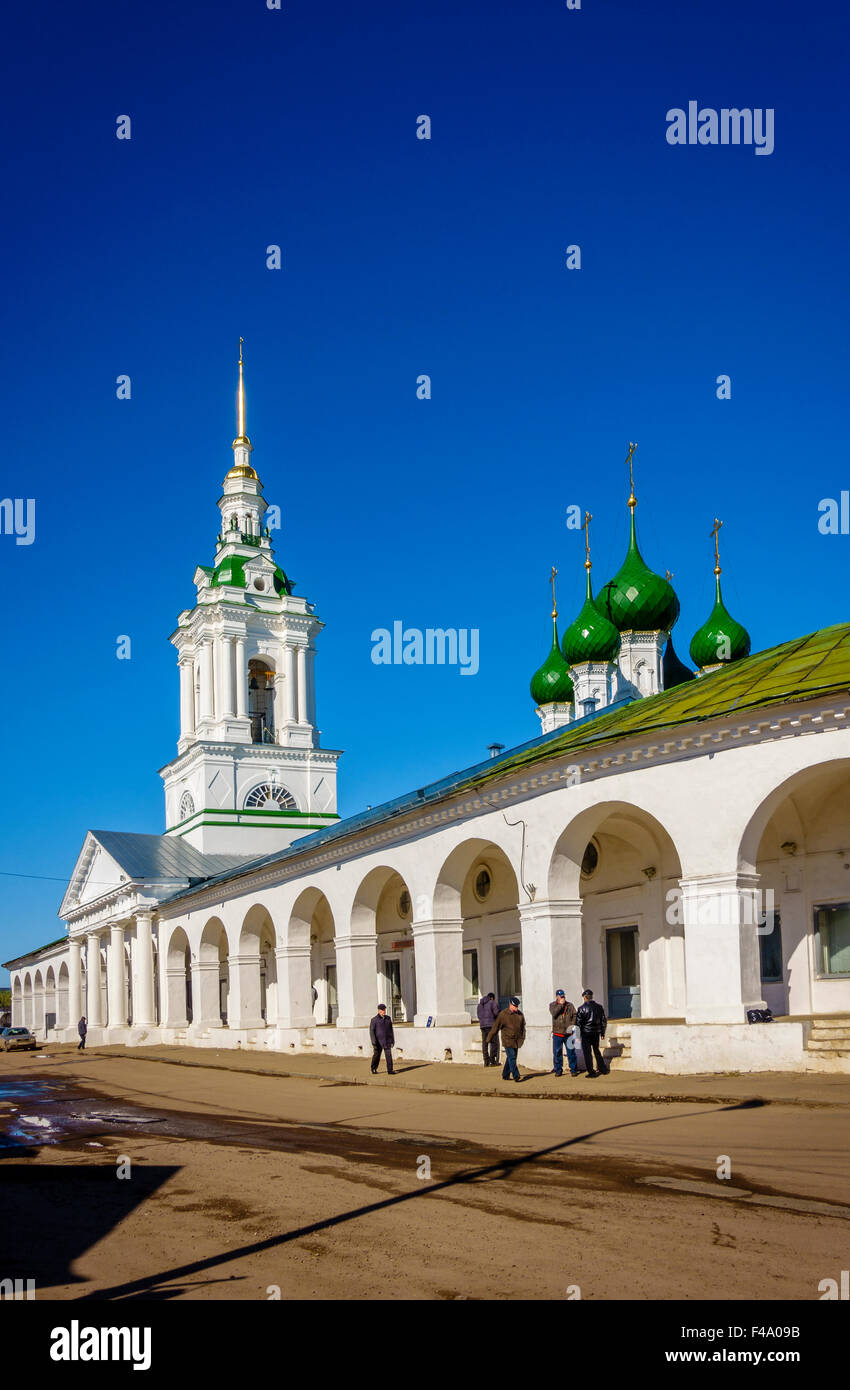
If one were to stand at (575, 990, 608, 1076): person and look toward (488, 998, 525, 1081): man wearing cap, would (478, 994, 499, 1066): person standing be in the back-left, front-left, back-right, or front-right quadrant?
front-right

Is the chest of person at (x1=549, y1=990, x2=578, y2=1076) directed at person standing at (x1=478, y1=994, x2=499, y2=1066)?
no

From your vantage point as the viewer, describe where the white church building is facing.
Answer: facing the viewer and to the left of the viewer

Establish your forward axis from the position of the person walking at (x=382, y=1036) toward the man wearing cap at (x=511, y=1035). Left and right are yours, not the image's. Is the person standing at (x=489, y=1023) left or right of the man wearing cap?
left

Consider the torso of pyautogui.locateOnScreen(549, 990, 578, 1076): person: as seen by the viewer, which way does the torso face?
toward the camera

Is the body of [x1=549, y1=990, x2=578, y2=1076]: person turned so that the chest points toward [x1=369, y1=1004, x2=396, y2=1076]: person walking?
no
